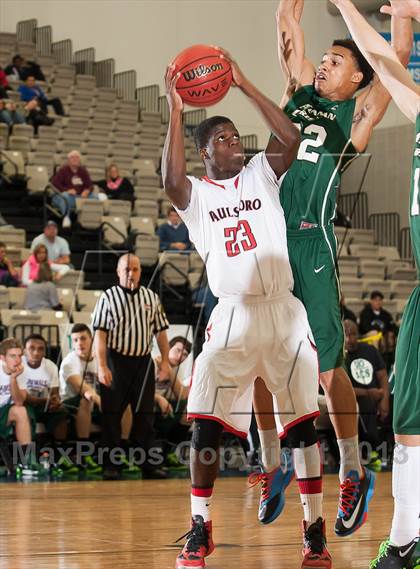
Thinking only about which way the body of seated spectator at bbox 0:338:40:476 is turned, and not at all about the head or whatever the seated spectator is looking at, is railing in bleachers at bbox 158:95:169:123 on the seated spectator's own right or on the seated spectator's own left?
on the seated spectator's own left

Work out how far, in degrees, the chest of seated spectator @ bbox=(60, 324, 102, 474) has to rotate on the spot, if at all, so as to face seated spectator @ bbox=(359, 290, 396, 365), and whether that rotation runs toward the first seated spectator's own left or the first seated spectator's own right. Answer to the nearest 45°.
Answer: approximately 90° to the first seated spectator's own left

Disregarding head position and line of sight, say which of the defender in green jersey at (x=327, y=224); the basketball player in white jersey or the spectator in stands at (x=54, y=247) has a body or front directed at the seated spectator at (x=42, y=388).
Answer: the spectator in stands

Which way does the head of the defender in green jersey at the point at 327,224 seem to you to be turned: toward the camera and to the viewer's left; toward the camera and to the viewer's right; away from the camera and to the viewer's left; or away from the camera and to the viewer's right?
toward the camera and to the viewer's left

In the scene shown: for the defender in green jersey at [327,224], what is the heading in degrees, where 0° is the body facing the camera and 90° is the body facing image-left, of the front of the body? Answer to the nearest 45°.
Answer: approximately 45°

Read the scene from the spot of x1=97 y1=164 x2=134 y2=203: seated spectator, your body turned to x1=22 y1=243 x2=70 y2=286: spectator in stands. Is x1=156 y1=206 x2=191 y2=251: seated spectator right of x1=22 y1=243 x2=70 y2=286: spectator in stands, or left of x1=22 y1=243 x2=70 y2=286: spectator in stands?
left
